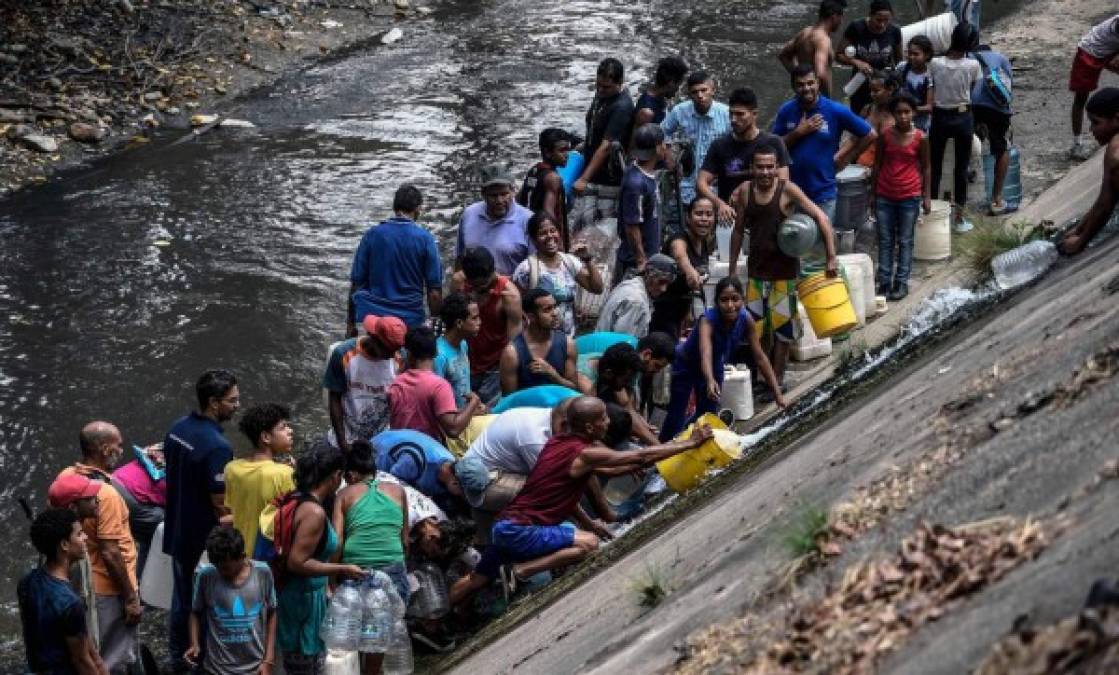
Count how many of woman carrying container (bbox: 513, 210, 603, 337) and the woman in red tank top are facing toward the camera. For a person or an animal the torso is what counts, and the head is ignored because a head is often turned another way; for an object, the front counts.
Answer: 2

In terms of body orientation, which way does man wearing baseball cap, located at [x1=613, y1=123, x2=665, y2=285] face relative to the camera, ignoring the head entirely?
to the viewer's right

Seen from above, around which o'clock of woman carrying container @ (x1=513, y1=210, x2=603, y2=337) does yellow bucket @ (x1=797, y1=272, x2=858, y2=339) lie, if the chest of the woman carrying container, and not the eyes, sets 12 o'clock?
The yellow bucket is roughly at 9 o'clock from the woman carrying container.

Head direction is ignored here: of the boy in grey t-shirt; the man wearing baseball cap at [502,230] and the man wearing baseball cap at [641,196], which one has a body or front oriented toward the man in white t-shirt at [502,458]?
the man wearing baseball cap at [502,230]

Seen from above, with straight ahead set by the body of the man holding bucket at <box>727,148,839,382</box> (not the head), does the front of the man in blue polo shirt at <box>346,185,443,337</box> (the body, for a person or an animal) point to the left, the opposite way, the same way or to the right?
the opposite way

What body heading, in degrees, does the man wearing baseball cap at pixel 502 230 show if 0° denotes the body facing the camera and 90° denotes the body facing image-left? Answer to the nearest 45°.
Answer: approximately 0°

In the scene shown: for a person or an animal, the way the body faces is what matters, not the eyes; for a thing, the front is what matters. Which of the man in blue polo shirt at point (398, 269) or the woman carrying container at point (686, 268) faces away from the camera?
the man in blue polo shirt

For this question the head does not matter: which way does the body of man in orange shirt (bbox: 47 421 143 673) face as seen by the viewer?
to the viewer's right
